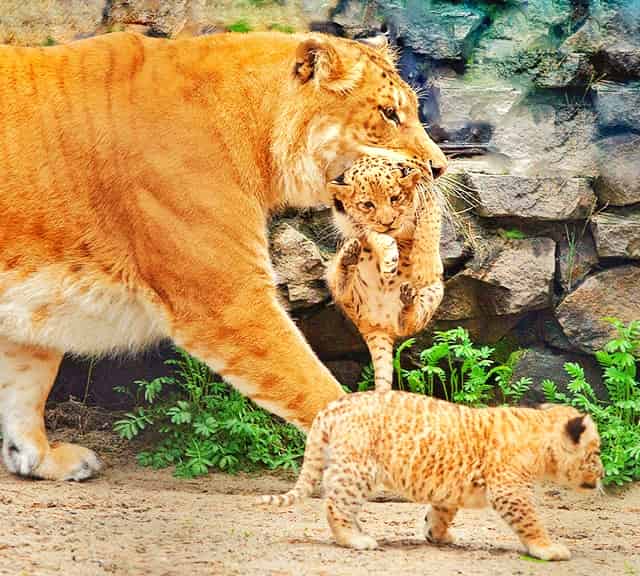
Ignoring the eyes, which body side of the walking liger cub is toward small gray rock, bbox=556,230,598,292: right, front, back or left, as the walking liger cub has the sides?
left

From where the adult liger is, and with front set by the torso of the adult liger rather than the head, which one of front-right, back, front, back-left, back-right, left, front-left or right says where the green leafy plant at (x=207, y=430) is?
left

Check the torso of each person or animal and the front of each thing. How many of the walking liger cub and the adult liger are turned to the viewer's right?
2

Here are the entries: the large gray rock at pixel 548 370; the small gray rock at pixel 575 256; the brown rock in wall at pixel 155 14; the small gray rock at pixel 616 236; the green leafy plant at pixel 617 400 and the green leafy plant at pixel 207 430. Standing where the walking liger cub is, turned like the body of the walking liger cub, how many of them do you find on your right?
0

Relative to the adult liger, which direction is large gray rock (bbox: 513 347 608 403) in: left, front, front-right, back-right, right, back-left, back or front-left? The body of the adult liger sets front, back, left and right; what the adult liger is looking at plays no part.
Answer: front-left

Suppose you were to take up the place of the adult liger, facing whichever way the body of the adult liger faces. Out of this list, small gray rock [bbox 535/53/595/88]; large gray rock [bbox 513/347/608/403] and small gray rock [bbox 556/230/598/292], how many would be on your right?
0

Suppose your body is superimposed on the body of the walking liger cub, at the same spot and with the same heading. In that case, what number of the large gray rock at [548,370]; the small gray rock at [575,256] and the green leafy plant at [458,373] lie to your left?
3

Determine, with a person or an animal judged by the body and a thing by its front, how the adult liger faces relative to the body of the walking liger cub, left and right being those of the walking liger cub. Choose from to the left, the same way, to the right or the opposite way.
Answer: the same way

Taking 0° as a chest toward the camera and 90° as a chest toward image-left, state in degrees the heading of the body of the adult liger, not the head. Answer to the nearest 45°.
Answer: approximately 270°

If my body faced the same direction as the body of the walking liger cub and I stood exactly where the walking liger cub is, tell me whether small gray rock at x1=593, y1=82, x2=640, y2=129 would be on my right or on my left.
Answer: on my left

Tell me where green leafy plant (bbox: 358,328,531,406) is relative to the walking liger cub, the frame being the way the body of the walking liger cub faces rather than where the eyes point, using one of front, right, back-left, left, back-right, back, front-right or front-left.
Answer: left

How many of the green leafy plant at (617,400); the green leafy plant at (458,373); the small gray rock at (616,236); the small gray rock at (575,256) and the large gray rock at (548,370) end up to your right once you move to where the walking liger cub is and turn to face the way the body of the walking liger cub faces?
0

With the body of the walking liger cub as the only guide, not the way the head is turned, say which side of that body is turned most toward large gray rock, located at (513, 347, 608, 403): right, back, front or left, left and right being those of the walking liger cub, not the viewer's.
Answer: left

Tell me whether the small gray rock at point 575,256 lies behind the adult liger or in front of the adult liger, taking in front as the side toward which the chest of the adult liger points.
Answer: in front

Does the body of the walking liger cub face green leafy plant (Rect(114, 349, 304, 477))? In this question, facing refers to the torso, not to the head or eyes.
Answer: no

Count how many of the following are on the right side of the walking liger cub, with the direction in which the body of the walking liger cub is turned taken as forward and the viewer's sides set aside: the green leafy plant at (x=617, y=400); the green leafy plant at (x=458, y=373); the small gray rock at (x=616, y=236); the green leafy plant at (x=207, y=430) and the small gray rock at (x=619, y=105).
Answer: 0

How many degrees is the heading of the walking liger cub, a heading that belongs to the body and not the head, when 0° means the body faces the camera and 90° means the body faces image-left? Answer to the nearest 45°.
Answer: approximately 270°
